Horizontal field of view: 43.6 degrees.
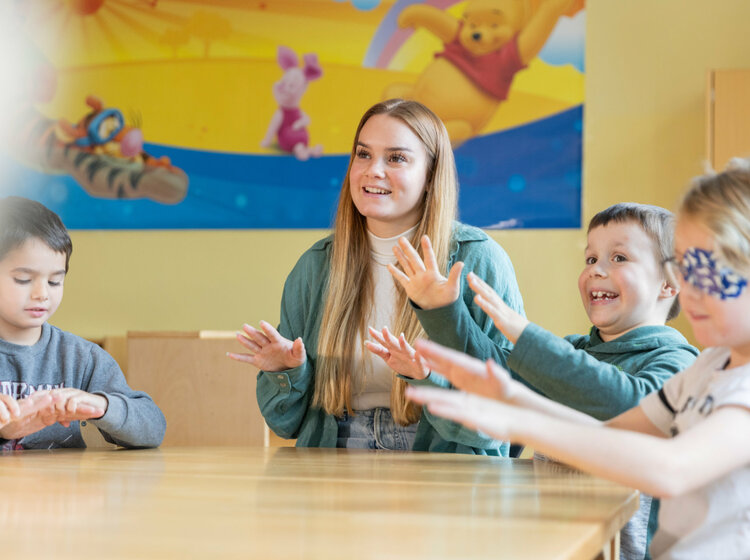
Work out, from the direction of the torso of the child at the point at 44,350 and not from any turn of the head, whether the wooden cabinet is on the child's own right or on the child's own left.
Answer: on the child's own left

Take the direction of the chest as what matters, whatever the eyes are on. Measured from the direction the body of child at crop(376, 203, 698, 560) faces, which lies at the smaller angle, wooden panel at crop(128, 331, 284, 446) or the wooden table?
the wooden table

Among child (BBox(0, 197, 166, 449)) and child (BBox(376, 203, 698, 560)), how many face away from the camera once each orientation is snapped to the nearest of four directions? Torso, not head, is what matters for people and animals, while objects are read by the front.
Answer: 0

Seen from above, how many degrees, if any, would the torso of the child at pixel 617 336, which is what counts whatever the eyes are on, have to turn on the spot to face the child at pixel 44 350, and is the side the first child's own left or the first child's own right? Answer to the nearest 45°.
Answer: approximately 45° to the first child's own right

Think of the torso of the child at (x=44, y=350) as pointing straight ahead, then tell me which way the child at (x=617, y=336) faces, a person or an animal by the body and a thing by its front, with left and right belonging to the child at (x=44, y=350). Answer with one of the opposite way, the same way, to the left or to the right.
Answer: to the right

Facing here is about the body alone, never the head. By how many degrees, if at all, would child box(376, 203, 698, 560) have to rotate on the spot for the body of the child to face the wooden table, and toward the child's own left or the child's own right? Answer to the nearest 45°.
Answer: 0° — they already face it

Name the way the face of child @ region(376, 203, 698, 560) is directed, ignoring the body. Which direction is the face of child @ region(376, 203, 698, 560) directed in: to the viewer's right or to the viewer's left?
to the viewer's left

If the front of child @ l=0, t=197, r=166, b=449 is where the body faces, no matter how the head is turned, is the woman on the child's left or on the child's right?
on the child's left

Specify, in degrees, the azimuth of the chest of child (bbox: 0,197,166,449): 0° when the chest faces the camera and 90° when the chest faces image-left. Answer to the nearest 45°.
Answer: approximately 0°

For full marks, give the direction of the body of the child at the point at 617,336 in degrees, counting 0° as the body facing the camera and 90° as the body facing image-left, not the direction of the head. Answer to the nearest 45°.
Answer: approximately 45°
